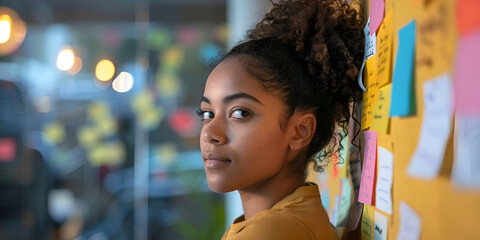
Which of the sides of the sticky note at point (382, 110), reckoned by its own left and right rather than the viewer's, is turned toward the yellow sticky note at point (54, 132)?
right

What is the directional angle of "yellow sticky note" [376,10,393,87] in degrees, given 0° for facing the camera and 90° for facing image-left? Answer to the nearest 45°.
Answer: approximately 45°

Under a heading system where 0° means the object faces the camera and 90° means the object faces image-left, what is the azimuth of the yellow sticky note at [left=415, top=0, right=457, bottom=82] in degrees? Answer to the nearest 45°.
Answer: approximately 45°

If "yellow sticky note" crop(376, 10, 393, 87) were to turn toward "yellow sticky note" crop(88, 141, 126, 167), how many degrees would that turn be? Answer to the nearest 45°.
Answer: approximately 90° to its right

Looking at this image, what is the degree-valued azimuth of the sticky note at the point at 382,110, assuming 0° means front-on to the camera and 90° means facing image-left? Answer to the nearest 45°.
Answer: approximately 45°
